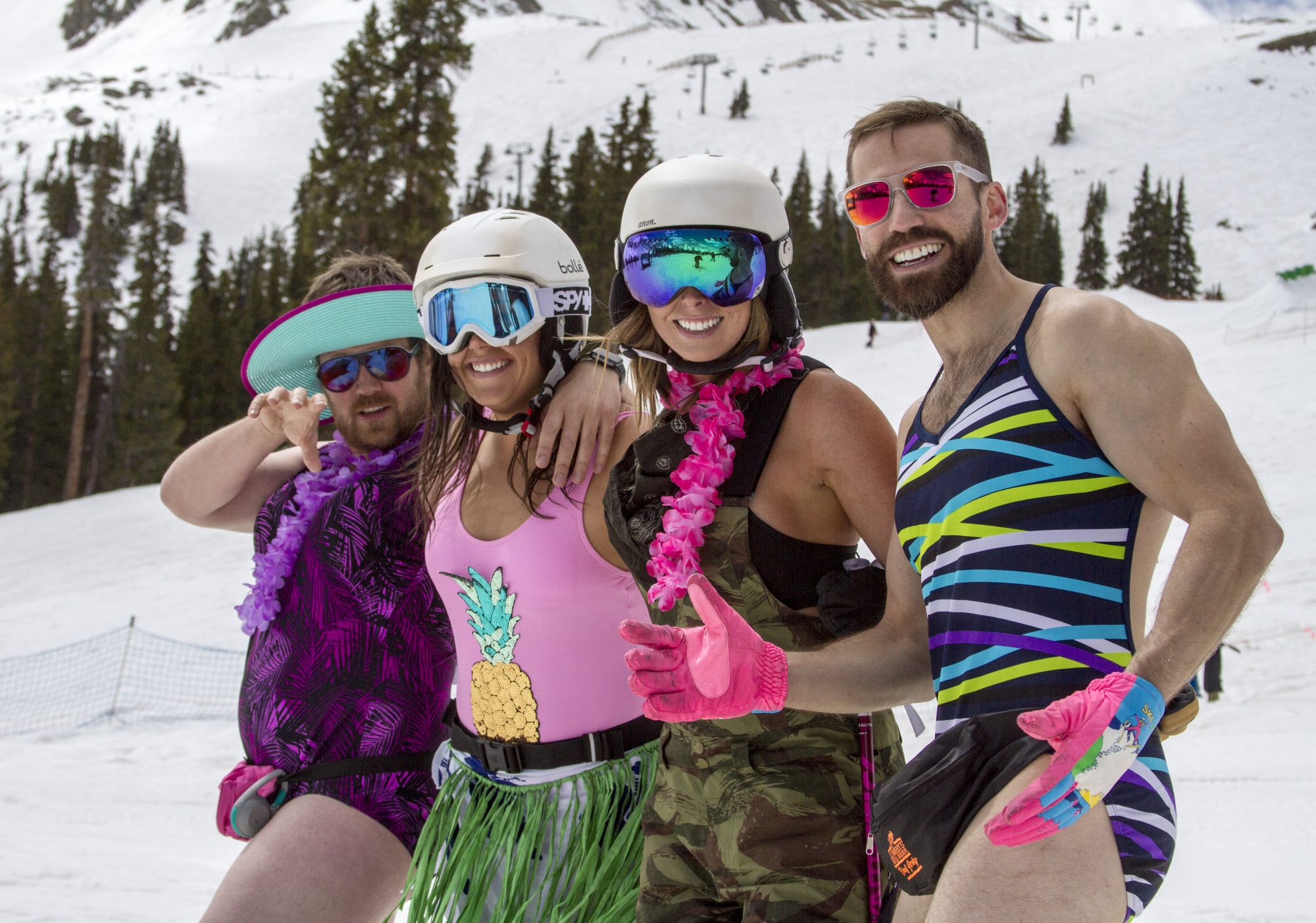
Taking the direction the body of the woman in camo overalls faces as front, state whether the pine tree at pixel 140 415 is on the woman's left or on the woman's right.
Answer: on the woman's right

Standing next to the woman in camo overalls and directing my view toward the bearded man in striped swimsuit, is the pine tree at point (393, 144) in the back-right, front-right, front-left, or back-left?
back-left

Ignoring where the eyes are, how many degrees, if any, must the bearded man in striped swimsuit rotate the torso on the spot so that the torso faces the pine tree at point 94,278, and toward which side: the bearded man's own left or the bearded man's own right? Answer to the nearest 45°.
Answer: approximately 90° to the bearded man's own right

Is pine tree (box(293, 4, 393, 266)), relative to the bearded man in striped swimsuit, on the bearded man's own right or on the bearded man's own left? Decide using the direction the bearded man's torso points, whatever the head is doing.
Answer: on the bearded man's own right

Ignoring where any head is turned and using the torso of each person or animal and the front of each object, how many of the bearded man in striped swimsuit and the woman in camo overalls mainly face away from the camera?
0

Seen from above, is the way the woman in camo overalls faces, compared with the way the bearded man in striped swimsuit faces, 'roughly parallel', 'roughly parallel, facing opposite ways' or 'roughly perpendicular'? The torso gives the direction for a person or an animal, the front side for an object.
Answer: roughly parallel

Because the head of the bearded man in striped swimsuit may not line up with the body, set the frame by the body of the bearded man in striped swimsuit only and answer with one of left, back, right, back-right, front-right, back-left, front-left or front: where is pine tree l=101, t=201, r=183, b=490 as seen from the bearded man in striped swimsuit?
right

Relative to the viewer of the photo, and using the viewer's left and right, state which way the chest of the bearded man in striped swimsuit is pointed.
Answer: facing the viewer and to the left of the viewer

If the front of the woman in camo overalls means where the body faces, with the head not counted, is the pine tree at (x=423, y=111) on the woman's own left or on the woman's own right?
on the woman's own right
